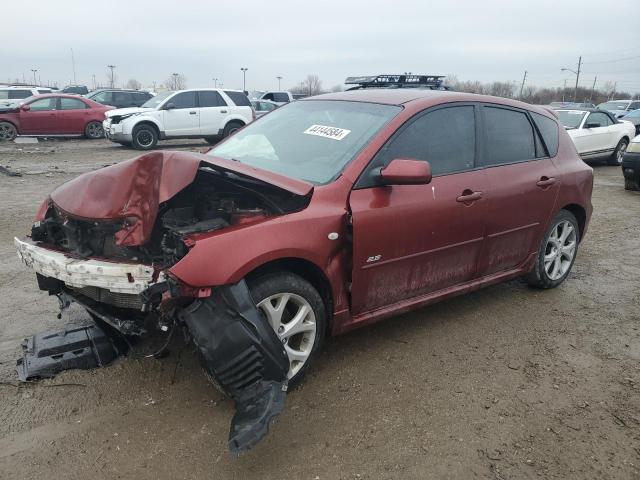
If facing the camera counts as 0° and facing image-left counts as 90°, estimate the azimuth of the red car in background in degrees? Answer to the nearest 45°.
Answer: approximately 90°

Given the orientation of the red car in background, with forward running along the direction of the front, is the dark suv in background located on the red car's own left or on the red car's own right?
on the red car's own right

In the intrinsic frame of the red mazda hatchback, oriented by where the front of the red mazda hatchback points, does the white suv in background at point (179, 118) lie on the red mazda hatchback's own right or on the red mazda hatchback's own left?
on the red mazda hatchback's own right

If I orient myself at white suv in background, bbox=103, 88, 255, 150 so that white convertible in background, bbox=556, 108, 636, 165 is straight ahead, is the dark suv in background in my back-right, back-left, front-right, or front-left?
back-left

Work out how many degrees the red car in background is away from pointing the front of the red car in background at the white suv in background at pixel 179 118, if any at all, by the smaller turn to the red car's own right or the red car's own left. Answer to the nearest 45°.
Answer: approximately 135° to the red car's own left
